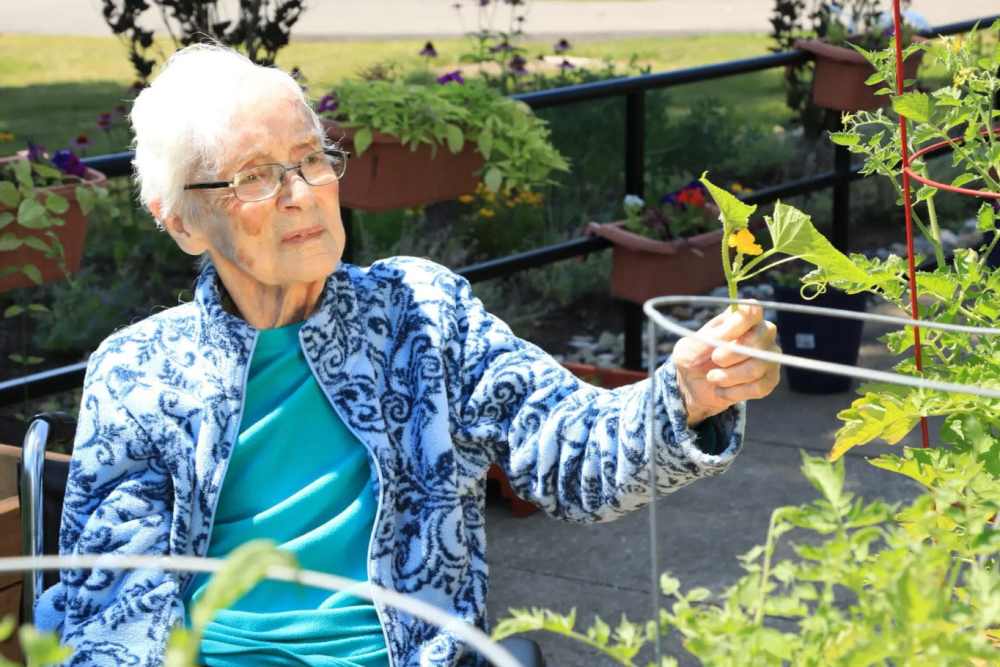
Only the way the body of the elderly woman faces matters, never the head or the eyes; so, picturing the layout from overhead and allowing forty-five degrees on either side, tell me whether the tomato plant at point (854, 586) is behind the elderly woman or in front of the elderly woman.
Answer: in front

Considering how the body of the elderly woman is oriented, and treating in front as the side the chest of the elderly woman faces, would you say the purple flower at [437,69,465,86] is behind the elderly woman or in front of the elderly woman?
behind

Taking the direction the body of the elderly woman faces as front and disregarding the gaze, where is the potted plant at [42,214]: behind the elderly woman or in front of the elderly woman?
behind

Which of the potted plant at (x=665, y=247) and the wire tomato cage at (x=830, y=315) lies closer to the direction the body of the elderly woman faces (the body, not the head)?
the wire tomato cage

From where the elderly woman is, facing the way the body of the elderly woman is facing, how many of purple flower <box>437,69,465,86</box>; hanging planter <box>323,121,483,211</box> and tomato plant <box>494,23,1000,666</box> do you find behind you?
2

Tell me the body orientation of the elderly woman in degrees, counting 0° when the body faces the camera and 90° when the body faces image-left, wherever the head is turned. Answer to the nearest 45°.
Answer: approximately 0°

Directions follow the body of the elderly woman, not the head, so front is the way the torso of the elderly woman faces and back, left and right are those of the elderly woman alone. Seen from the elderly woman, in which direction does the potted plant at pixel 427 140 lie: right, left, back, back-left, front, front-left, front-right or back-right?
back

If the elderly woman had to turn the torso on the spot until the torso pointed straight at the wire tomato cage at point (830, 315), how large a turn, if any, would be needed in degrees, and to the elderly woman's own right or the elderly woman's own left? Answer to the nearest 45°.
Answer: approximately 45° to the elderly woman's own left

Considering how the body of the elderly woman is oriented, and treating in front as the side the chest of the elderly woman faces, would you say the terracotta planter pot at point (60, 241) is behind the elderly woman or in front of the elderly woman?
behind

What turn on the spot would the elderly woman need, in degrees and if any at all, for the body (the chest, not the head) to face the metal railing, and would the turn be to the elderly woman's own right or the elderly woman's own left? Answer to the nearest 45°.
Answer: approximately 180°

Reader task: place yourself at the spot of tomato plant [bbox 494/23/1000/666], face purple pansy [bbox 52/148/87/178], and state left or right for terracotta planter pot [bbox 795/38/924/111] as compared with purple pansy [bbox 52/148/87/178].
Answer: right
